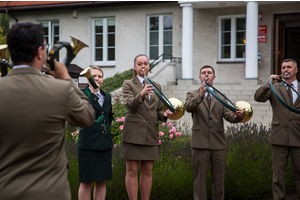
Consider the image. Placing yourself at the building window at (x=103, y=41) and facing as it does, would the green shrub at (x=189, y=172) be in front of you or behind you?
in front

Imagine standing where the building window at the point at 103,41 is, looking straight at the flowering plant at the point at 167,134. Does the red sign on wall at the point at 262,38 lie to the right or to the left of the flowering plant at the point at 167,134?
left

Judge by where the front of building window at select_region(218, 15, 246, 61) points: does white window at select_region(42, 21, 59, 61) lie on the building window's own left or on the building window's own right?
on the building window's own right

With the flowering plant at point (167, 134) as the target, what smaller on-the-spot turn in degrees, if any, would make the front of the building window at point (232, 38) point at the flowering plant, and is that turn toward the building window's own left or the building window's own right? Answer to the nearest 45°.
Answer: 0° — it already faces it

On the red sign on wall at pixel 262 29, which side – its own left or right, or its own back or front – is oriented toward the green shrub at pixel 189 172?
front

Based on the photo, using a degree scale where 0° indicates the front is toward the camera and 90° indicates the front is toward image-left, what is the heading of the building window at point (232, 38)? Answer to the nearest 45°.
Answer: approximately 0°

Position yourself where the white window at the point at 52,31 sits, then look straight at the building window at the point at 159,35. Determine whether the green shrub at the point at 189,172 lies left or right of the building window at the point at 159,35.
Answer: right
